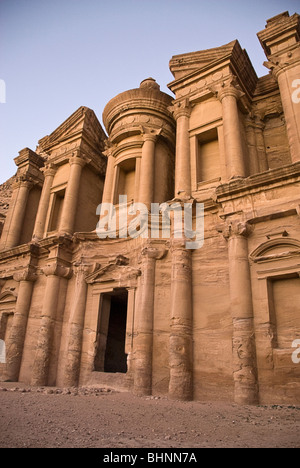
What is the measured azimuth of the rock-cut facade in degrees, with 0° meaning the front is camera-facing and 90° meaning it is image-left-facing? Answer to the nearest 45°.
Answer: approximately 45°
